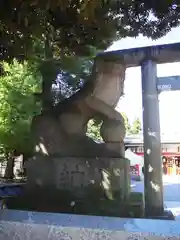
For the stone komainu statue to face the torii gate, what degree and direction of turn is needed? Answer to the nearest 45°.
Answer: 0° — it already faces it

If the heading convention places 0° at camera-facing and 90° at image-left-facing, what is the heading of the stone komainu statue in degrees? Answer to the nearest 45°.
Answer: approximately 270°
